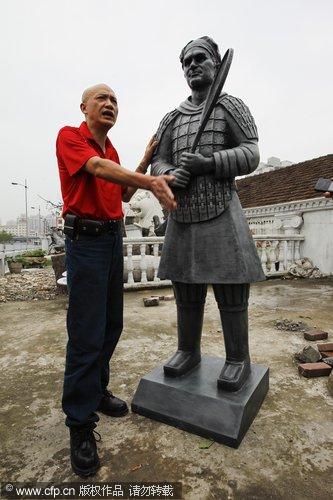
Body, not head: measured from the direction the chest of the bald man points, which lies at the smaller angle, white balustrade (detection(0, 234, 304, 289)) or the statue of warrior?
the statue of warrior

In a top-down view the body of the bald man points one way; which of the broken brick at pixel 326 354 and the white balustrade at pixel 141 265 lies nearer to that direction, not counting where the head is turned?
the broken brick

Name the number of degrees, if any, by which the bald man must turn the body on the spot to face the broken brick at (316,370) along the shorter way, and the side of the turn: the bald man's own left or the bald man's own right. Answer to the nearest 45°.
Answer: approximately 45° to the bald man's own left

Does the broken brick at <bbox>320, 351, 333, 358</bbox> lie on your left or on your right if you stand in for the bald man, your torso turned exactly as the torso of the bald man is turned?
on your left

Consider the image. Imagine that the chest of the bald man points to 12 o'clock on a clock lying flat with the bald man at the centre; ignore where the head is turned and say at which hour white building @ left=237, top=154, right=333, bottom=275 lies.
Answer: The white building is roughly at 9 o'clock from the bald man.

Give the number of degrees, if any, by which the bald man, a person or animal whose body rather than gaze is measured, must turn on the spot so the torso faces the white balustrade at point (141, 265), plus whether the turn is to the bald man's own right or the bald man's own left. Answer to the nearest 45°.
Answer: approximately 135° to the bald man's own left

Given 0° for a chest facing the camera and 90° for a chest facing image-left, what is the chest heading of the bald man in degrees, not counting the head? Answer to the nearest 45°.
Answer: approximately 315°

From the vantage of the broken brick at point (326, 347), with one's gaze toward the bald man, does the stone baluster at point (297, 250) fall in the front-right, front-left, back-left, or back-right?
back-right

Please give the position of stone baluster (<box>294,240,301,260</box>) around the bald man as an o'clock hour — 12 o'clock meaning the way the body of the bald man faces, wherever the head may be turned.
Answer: The stone baluster is roughly at 9 o'clock from the bald man.

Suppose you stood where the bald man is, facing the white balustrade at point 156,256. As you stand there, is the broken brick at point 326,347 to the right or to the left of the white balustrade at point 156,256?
right

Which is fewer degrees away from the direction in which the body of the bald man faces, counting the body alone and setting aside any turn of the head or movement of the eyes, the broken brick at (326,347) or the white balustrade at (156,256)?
the broken brick
